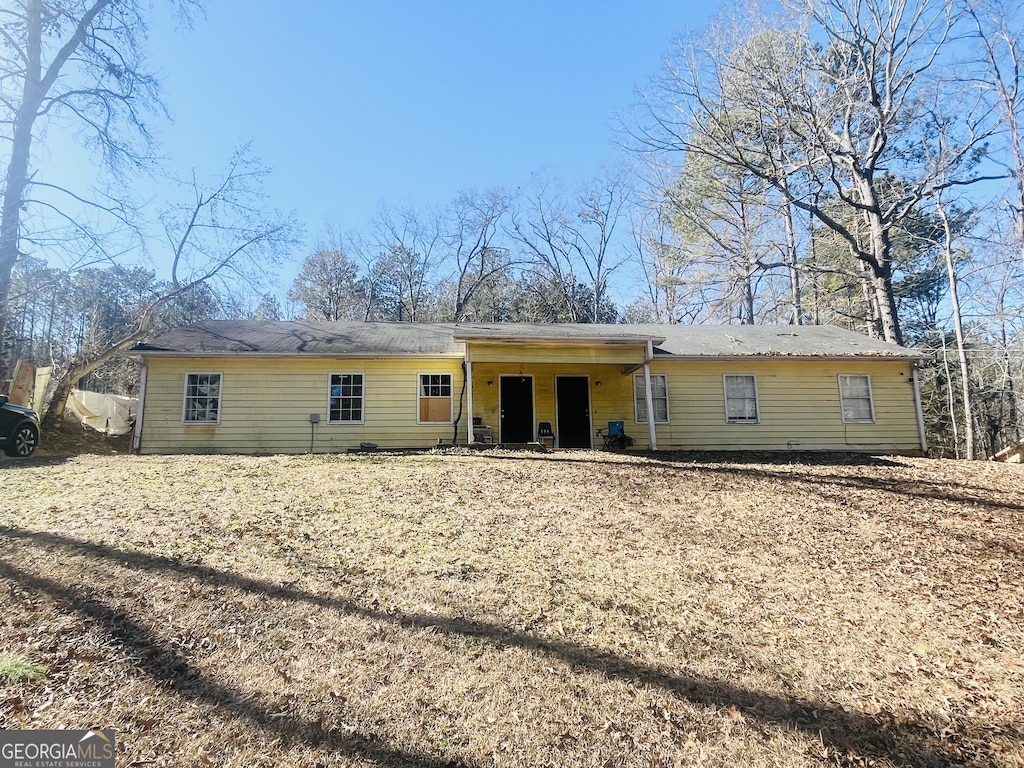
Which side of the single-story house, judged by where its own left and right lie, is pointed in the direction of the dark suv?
right

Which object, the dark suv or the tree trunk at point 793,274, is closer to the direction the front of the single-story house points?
the dark suv

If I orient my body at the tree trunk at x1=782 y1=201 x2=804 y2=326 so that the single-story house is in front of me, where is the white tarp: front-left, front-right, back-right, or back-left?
front-right

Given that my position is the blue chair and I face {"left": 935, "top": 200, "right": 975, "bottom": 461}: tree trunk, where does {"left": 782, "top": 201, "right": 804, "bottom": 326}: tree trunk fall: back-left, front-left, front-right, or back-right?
front-left

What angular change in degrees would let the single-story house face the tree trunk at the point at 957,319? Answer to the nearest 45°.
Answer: approximately 90° to its left

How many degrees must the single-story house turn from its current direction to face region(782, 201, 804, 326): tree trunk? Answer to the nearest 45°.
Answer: approximately 135° to its left

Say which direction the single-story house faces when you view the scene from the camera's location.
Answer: facing the viewer

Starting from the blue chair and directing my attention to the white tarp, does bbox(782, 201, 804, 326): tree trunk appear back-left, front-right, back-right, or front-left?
back-right

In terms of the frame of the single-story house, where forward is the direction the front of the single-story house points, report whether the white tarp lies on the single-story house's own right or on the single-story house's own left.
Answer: on the single-story house's own right

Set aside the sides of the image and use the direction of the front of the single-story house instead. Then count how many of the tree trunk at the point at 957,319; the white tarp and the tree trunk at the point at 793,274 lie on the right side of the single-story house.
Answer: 1
